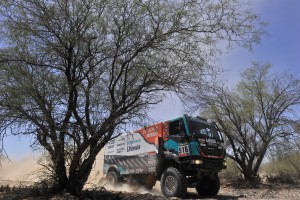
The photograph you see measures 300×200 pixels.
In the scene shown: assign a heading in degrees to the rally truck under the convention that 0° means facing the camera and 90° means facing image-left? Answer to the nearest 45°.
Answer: approximately 315°
